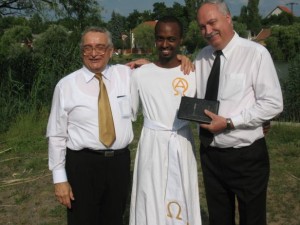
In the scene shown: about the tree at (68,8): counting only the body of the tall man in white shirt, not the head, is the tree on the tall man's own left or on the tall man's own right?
on the tall man's own right

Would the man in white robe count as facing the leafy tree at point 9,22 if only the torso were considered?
no

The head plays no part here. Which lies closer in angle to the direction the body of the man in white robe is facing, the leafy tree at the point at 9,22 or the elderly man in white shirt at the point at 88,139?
the elderly man in white shirt

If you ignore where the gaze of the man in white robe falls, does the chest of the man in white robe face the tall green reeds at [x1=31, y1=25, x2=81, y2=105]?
no

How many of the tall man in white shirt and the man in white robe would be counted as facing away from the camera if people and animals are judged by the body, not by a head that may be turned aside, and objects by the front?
0

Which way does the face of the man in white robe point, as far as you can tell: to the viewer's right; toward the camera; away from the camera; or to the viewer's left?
toward the camera

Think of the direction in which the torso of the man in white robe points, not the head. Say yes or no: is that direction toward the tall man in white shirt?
no

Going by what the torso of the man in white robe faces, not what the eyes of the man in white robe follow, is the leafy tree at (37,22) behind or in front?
behind

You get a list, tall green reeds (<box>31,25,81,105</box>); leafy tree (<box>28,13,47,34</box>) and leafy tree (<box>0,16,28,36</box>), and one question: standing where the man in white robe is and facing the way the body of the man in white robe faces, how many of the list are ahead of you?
0

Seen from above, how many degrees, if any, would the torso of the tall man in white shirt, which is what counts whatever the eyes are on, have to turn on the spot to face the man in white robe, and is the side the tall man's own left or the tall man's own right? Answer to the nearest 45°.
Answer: approximately 45° to the tall man's own right

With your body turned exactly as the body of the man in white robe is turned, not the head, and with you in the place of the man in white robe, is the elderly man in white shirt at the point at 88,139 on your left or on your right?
on your right

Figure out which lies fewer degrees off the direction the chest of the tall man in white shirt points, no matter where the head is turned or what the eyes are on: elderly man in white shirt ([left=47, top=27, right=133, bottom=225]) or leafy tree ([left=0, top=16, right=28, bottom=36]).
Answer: the elderly man in white shirt

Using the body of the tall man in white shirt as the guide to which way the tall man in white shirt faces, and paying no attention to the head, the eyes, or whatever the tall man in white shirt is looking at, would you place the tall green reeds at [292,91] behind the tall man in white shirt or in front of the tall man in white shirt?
behind

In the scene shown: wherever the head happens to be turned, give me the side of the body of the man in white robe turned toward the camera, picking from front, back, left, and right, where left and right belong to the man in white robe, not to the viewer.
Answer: front

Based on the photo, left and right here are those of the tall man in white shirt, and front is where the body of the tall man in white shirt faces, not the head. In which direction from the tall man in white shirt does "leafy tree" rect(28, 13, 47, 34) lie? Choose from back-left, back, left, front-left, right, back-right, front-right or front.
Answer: right

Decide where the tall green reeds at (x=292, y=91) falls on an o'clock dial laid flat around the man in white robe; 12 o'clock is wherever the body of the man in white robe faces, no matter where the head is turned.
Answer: The tall green reeds is roughly at 7 o'clock from the man in white robe.

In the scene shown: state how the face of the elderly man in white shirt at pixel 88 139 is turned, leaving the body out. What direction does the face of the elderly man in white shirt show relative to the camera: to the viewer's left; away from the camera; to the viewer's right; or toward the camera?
toward the camera

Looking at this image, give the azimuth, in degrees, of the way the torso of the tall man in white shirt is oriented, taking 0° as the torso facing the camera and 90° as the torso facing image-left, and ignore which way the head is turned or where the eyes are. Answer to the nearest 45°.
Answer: approximately 45°
